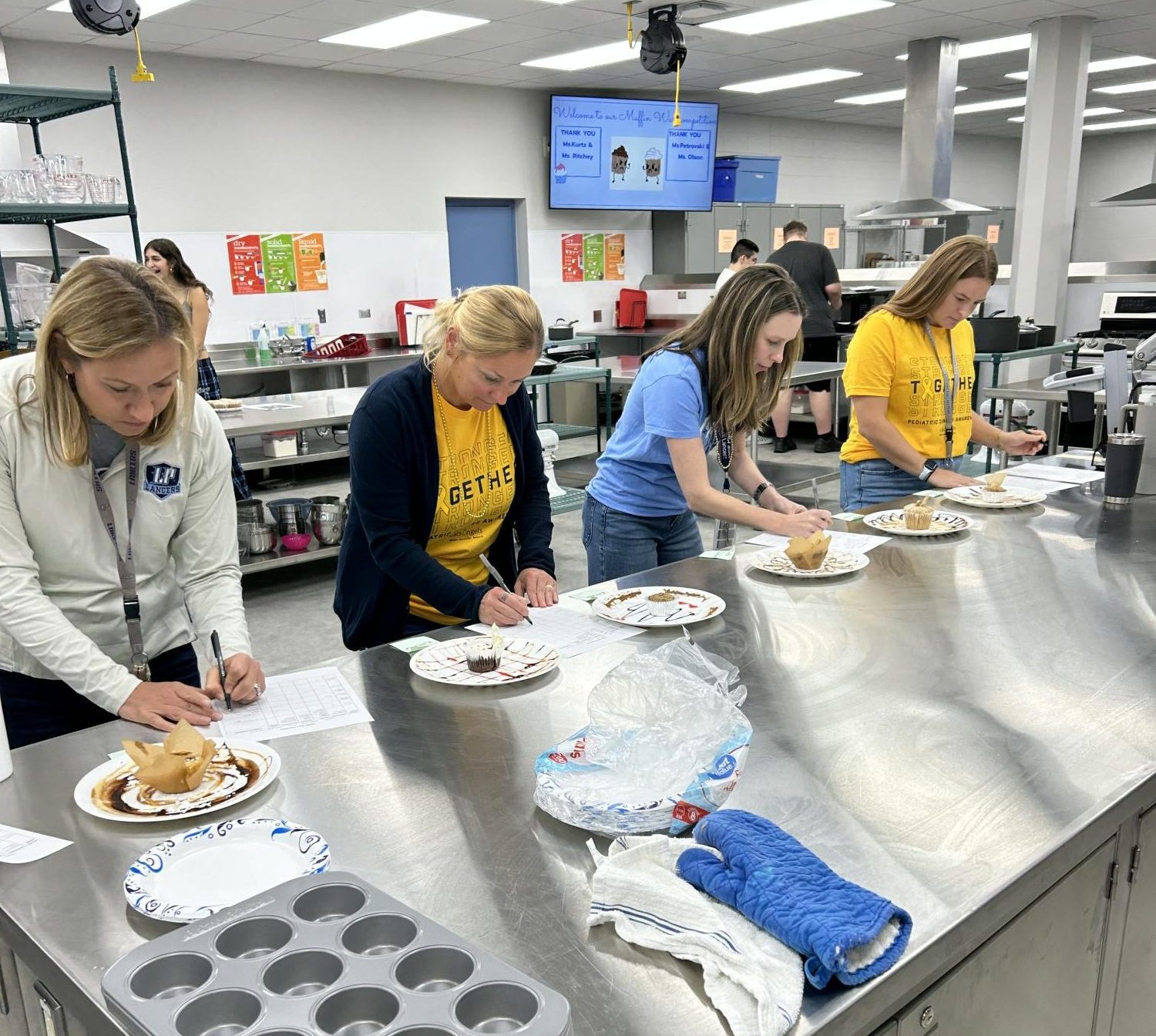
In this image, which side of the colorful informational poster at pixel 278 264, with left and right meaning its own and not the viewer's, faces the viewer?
front

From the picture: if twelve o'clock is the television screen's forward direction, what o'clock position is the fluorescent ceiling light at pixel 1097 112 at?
The fluorescent ceiling light is roughly at 8 o'clock from the television screen.

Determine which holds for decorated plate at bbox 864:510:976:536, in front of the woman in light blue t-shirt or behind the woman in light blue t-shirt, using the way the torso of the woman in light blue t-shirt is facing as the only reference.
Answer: in front

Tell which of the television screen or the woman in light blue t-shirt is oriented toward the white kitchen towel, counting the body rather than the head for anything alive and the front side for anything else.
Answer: the television screen

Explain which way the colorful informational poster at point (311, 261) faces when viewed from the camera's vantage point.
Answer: facing the viewer

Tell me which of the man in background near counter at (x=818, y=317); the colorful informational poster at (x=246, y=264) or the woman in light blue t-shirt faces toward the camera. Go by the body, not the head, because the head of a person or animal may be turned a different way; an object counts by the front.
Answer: the colorful informational poster

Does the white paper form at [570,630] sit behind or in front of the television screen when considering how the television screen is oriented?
in front

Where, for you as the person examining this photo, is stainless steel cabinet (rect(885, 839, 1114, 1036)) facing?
facing the viewer and to the right of the viewer

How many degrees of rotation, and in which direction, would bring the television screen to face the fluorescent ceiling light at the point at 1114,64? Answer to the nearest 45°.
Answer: approximately 90° to its left

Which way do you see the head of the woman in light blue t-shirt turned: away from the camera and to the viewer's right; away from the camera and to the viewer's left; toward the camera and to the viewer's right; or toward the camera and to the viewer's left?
toward the camera and to the viewer's right

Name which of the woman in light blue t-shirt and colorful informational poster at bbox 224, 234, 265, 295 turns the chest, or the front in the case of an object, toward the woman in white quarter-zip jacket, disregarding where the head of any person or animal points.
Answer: the colorful informational poster

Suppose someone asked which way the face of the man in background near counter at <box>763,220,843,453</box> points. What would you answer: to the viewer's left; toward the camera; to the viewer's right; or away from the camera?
away from the camera

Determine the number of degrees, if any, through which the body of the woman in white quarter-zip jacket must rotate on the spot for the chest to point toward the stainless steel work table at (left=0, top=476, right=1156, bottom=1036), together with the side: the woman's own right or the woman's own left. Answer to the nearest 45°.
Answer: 0° — they already face it

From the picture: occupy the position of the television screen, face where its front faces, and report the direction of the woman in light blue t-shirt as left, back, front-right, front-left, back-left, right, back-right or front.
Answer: front

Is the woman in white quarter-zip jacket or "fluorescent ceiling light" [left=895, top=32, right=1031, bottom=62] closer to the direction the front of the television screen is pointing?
the woman in white quarter-zip jacket
